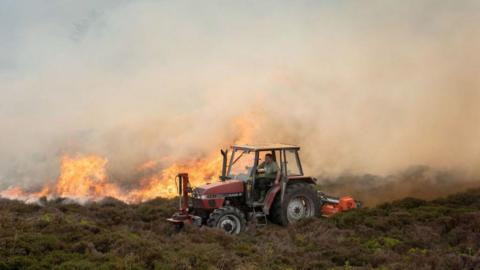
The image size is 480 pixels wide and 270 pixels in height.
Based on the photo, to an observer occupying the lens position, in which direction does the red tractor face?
facing the viewer and to the left of the viewer
